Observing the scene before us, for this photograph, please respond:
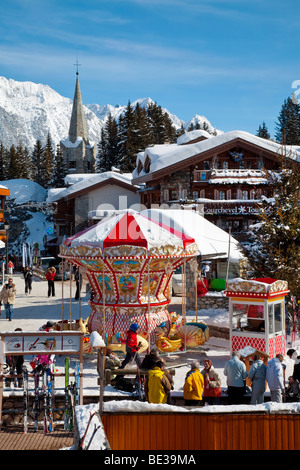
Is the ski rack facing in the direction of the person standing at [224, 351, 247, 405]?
no

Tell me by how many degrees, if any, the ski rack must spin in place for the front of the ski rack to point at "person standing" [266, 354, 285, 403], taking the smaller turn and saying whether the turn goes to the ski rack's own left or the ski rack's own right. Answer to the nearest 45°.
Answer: approximately 90° to the ski rack's own left

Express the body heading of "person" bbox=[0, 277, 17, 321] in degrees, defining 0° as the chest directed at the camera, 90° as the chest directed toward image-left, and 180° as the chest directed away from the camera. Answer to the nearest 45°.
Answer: approximately 0°

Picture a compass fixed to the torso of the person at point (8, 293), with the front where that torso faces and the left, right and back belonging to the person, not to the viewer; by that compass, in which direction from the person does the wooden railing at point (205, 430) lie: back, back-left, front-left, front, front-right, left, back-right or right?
front

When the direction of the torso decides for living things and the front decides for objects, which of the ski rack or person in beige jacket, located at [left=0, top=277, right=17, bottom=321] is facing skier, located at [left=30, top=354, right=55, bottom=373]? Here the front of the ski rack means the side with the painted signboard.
the person in beige jacket

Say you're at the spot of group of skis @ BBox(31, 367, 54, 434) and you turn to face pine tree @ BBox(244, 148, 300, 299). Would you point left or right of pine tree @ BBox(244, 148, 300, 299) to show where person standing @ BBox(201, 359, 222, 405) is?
right

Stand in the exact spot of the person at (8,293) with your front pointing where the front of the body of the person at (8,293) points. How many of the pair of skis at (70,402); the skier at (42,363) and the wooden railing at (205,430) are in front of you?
3

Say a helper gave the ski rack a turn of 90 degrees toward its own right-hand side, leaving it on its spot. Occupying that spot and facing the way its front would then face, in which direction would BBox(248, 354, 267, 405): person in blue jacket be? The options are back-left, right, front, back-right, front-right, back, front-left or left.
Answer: back

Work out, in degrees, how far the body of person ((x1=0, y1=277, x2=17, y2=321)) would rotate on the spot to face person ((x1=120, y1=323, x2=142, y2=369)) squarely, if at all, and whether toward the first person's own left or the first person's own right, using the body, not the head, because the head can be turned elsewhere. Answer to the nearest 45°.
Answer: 0° — they already face them

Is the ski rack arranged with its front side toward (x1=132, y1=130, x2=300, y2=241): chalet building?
no

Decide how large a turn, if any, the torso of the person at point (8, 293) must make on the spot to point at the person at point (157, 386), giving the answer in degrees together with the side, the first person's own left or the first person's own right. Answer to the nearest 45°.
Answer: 0° — they already face them

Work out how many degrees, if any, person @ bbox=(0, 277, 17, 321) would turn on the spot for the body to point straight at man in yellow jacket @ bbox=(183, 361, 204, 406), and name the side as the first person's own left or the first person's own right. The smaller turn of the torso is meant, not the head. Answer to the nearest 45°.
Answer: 0° — they already face them

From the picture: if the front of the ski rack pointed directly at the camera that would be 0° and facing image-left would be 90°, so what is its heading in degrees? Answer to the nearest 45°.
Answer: approximately 0°

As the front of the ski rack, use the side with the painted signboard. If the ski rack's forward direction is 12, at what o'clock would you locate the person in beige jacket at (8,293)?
The person in beige jacket is roughly at 6 o'clock from the ski rack.

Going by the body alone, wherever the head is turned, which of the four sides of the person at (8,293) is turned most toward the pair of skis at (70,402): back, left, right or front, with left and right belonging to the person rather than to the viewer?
front

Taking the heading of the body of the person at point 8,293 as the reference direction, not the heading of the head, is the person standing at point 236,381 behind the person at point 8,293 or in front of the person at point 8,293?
in front

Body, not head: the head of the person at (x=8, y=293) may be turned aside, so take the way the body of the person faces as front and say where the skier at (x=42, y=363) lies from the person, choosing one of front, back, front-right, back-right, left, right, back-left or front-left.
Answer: front
